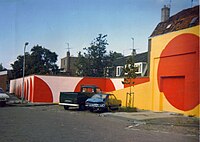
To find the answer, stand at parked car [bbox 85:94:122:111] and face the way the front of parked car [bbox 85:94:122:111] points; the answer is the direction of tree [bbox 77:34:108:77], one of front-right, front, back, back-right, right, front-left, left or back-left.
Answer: back-right

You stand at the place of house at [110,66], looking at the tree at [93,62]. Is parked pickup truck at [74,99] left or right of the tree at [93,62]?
left

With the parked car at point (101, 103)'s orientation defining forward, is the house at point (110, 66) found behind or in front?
behind

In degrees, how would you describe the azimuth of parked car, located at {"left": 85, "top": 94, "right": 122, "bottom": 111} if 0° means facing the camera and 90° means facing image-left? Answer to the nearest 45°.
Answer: approximately 45°

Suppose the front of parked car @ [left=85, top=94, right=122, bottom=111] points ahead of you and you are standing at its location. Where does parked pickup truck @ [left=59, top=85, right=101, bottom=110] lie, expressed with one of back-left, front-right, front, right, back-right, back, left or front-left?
right

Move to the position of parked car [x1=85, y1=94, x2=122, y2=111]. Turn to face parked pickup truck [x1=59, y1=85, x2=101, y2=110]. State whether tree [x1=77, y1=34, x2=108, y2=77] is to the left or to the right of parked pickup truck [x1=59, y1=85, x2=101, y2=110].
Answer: right

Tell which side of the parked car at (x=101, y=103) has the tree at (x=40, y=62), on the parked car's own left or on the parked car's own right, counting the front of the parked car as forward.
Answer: on the parked car's own right

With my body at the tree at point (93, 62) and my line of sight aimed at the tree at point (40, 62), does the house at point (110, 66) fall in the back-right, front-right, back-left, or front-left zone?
back-right
